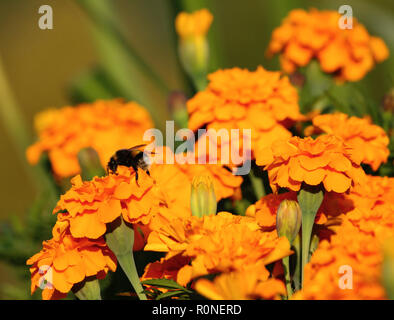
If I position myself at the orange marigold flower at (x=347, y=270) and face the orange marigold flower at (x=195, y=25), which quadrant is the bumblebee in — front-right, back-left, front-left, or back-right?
front-left

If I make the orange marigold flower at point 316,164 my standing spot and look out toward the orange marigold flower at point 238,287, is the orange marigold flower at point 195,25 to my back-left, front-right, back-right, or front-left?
back-right

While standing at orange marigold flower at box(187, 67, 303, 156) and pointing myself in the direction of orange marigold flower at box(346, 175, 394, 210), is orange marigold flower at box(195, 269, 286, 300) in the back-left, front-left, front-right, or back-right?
front-right

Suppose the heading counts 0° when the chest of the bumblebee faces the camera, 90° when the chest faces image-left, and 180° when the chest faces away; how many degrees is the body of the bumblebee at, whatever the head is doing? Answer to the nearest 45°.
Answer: approximately 90°

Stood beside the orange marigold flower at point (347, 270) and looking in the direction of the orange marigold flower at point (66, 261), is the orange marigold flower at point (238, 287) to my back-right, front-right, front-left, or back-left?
front-left

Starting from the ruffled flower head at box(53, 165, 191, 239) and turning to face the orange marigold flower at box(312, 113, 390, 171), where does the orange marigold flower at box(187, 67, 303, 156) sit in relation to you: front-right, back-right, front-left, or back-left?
front-left

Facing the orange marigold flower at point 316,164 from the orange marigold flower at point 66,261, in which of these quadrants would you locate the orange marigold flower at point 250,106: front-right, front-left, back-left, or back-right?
front-left
